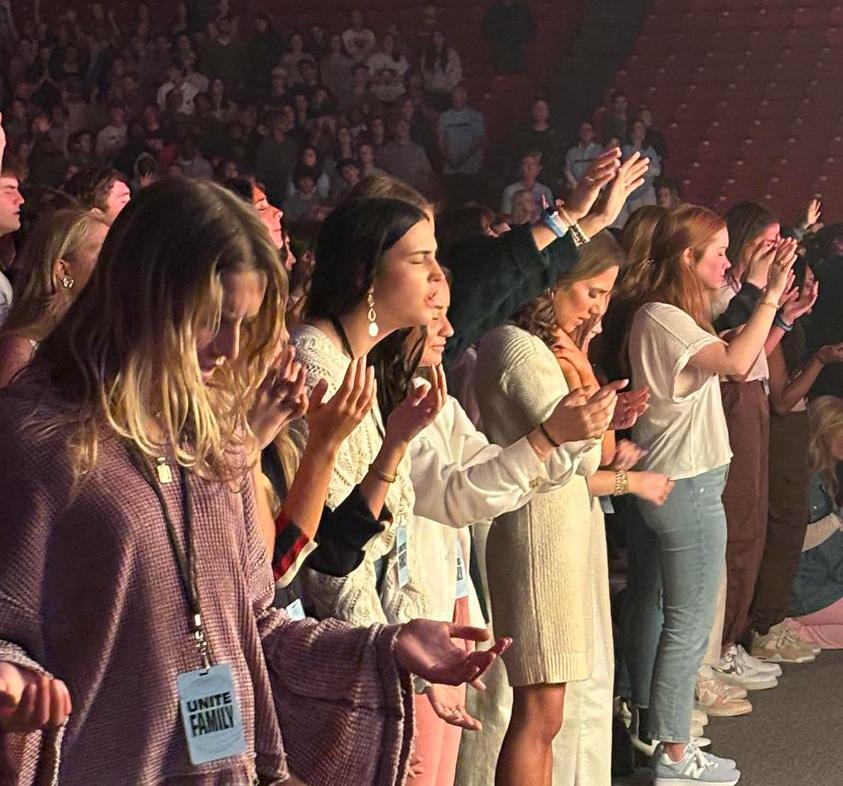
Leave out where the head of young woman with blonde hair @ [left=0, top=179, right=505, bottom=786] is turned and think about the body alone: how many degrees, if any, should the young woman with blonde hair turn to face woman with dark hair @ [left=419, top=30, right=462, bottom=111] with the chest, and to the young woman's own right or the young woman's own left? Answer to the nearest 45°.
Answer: approximately 135° to the young woman's own left

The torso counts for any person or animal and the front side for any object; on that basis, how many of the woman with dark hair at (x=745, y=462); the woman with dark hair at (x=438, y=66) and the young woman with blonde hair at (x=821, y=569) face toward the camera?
1

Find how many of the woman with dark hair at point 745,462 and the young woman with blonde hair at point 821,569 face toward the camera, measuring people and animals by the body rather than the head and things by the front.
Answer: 0

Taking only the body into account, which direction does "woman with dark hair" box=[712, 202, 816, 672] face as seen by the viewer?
to the viewer's right

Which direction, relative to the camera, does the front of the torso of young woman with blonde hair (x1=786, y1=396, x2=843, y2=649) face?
to the viewer's right

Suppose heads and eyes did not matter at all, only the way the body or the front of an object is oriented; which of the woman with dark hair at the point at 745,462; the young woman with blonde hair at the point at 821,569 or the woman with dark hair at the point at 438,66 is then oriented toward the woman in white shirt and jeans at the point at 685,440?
the woman with dark hair at the point at 438,66

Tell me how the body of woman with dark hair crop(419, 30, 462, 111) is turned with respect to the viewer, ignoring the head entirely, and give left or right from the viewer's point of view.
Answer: facing the viewer

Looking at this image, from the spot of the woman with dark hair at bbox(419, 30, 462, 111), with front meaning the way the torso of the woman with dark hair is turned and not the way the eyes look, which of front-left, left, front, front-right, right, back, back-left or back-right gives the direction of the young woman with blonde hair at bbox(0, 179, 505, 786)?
front

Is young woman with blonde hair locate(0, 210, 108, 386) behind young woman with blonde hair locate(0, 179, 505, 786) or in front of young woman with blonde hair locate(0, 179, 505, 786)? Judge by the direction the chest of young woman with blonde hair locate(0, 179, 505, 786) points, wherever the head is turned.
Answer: behind

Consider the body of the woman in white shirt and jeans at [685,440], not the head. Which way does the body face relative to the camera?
to the viewer's right
